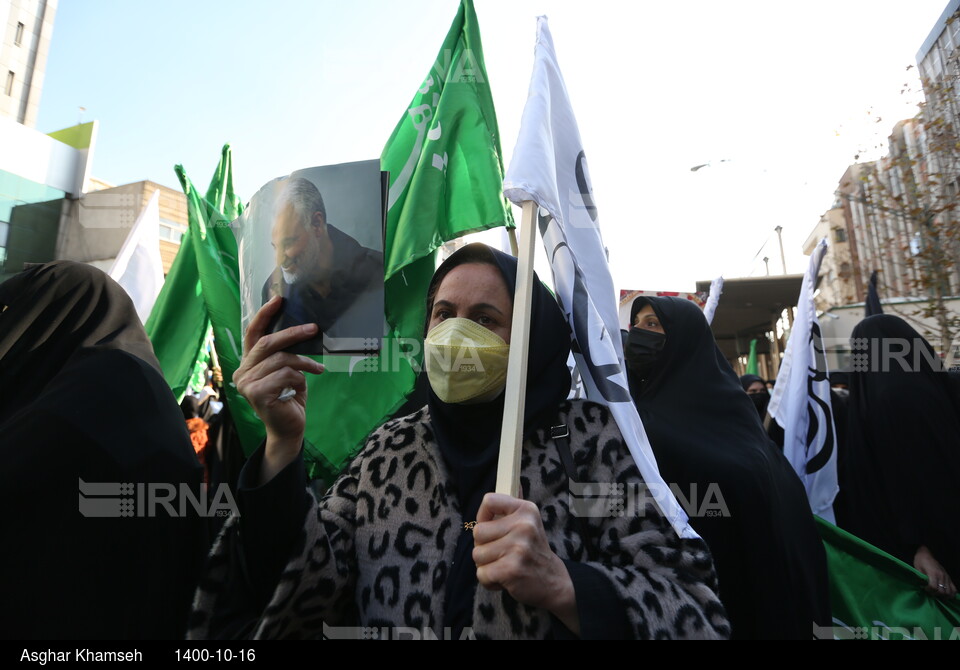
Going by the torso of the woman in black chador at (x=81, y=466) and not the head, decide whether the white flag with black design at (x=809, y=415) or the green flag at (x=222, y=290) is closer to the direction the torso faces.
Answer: the green flag

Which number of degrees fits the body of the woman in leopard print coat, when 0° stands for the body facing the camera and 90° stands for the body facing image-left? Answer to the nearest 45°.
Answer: approximately 0°

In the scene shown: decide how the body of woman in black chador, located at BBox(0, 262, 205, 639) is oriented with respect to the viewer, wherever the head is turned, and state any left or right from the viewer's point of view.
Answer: facing away from the viewer and to the left of the viewer

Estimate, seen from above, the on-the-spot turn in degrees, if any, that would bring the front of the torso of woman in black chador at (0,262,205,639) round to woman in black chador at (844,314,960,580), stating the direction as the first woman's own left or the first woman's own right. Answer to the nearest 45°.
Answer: approximately 135° to the first woman's own right

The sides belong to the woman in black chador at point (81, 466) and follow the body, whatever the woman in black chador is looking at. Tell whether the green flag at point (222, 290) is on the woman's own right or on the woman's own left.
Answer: on the woman's own right
